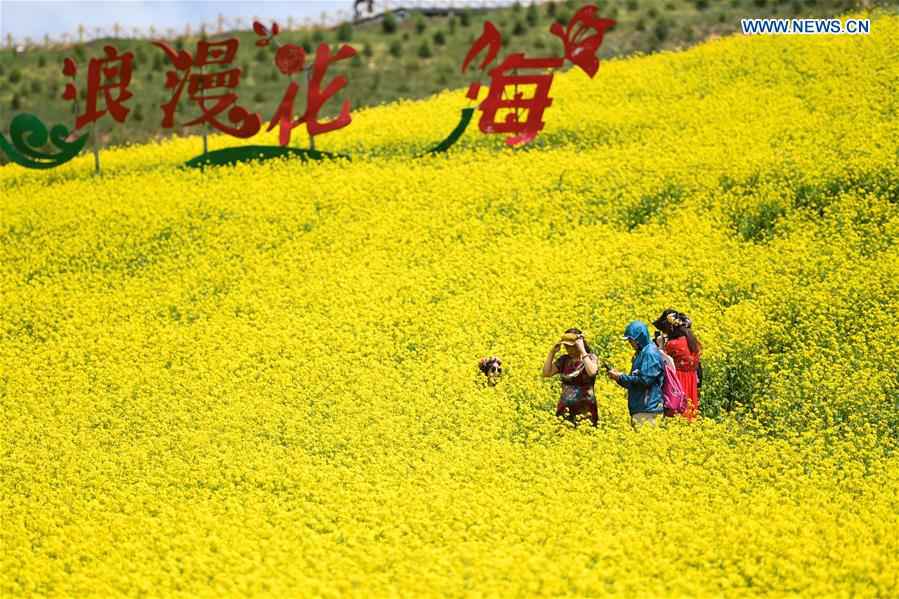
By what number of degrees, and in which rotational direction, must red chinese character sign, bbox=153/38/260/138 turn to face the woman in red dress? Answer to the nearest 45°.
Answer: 0° — it already faces them

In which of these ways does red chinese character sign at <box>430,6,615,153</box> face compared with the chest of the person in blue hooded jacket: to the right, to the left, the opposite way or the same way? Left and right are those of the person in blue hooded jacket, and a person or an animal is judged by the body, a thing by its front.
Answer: to the left

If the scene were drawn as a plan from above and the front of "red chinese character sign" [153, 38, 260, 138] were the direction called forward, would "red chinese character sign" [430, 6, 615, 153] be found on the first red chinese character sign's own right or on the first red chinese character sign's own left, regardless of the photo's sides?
on the first red chinese character sign's own left

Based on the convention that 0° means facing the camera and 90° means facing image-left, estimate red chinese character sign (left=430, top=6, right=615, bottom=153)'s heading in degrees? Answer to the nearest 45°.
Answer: approximately 0°

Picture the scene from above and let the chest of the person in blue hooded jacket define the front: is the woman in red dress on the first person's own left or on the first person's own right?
on the first person's own right

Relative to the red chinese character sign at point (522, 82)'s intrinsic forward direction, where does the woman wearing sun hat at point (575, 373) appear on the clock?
The woman wearing sun hat is roughly at 12 o'clock from the red chinese character sign.

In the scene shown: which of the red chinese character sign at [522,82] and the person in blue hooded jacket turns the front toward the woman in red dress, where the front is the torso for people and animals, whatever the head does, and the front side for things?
the red chinese character sign

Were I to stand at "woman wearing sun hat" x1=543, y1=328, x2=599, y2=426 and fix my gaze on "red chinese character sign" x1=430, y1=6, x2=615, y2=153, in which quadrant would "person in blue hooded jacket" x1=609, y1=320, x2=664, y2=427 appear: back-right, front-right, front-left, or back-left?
back-right

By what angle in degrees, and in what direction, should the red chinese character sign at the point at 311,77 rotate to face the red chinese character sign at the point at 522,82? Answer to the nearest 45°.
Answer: approximately 90° to its left

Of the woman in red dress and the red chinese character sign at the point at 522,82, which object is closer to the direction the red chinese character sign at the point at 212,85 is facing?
the woman in red dress

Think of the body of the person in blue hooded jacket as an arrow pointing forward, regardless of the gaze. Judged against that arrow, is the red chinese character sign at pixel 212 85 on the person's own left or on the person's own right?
on the person's own right

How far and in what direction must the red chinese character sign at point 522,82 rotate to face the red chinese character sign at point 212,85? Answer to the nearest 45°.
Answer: approximately 90° to its right

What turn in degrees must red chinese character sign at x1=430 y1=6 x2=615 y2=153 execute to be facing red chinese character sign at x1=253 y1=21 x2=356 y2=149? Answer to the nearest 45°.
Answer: approximately 90° to its right
